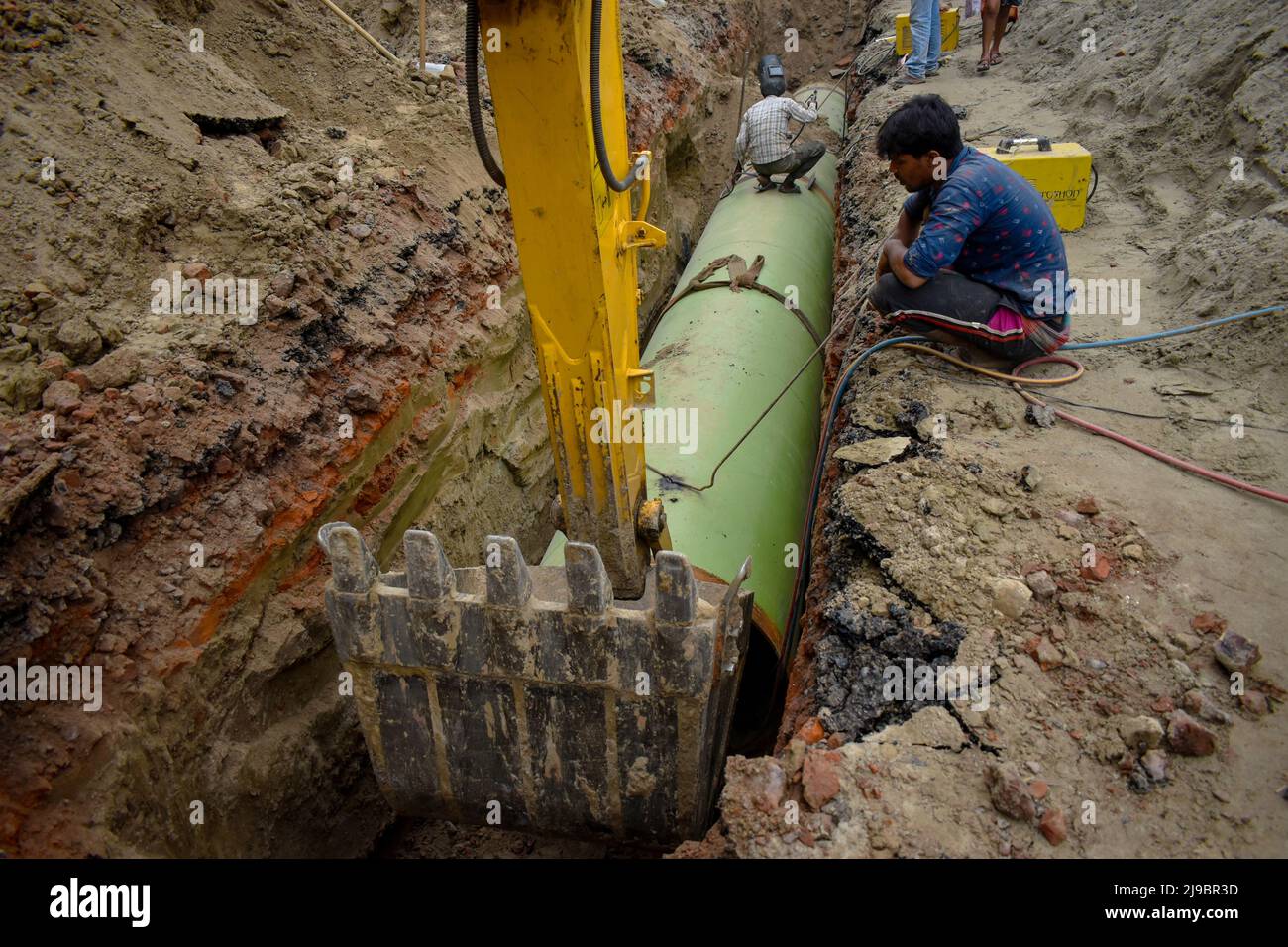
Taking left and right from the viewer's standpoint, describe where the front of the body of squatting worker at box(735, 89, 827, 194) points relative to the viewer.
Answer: facing away from the viewer and to the right of the viewer

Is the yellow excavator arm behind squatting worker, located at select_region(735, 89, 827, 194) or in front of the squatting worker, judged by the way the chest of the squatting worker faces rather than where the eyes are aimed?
behind

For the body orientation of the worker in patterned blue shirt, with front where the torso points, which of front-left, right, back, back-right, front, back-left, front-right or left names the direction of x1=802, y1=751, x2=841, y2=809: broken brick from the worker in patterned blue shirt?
left

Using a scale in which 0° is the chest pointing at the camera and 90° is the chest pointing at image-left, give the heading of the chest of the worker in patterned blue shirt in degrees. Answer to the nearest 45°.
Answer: approximately 90°

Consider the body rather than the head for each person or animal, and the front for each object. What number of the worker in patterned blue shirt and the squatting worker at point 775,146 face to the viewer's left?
1

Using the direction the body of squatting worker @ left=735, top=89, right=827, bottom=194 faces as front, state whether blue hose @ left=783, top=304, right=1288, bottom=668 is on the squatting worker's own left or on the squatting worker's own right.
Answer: on the squatting worker's own right

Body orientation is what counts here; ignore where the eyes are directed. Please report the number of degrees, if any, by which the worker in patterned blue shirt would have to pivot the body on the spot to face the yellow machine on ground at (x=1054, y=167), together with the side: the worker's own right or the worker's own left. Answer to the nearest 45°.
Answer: approximately 90° to the worker's own right

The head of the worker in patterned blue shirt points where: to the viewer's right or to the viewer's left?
to the viewer's left

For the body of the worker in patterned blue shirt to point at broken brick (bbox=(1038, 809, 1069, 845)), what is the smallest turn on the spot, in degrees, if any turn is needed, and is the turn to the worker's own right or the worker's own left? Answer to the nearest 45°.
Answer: approximately 90° to the worker's own left
